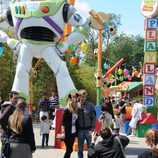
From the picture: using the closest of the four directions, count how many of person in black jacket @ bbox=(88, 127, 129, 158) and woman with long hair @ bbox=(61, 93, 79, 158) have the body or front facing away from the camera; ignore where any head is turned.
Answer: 1

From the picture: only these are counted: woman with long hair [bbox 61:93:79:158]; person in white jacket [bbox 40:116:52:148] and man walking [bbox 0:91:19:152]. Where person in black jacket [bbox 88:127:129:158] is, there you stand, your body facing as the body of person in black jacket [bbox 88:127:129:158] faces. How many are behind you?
0

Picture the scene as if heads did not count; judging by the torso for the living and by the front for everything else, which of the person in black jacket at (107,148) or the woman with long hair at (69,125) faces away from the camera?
the person in black jacket

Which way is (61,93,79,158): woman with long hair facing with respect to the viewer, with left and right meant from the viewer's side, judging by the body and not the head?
facing the viewer and to the right of the viewer

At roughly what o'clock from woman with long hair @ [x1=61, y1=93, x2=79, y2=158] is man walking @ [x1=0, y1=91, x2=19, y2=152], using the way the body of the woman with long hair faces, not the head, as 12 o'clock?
The man walking is roughly at 3 o'clock from the woman with long hair.

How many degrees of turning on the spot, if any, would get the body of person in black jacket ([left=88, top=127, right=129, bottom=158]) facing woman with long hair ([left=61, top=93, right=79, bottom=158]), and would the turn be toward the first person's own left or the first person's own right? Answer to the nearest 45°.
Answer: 0° — they already face them

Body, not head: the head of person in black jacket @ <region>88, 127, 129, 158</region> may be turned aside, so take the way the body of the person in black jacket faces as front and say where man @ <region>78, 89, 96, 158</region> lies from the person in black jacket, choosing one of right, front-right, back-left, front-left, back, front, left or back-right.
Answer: front

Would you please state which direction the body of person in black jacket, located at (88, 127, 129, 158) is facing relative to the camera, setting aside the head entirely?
away from the camera

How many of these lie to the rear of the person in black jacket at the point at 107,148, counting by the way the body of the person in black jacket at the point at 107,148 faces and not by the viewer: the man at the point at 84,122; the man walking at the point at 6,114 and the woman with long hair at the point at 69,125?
0

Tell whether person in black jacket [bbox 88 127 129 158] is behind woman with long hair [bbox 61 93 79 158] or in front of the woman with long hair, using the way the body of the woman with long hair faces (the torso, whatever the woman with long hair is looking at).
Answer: in front

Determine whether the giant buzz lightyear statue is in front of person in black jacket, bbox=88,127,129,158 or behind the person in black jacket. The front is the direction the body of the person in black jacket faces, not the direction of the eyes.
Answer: in front
